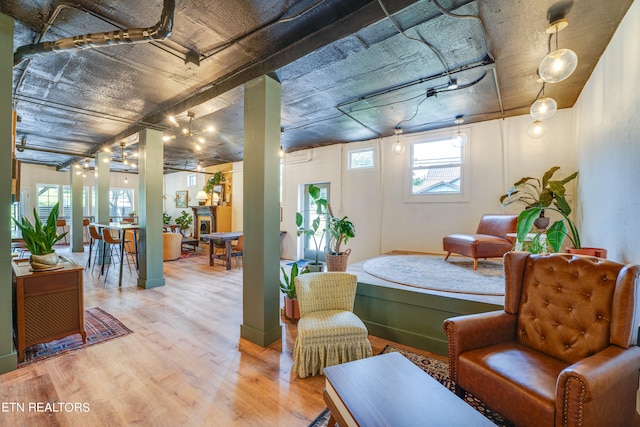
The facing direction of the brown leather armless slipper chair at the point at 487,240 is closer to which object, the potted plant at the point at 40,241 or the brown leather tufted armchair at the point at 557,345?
the potted plant

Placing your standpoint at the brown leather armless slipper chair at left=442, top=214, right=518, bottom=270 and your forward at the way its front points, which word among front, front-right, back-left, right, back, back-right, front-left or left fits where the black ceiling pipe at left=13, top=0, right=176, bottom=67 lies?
front

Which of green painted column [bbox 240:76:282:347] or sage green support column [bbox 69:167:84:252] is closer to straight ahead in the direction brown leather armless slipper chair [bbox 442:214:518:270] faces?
the green painted column

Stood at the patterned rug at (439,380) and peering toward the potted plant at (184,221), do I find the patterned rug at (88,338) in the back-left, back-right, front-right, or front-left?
front-left

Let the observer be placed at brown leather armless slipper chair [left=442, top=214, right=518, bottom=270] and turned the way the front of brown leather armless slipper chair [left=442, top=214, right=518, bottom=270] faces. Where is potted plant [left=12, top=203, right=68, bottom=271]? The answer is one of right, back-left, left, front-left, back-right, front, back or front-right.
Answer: front

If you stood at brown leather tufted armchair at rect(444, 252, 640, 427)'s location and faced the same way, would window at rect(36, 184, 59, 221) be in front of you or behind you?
in front

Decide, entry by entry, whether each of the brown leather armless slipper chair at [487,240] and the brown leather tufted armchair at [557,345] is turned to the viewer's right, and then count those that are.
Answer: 0

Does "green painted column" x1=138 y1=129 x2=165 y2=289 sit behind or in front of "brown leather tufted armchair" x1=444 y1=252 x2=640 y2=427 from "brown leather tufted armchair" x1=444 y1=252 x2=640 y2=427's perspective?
in front

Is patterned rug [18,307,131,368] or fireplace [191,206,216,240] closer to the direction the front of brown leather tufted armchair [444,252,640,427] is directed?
the patterned rug

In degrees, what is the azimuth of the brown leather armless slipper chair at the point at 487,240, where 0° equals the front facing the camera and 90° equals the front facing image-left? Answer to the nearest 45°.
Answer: approximately 45°

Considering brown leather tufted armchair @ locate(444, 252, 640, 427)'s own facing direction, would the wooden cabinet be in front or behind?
in front

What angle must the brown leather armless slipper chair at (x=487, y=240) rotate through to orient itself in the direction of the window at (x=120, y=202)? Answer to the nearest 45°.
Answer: approximately 45° to its right

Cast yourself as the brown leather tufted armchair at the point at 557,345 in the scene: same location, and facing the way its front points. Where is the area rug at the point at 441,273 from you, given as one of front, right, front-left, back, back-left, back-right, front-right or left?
right

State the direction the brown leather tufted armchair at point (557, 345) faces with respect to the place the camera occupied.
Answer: facing the viewer and to the left of the viewer

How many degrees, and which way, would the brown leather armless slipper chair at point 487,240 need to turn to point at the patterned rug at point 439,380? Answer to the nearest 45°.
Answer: approximately 45° to its left

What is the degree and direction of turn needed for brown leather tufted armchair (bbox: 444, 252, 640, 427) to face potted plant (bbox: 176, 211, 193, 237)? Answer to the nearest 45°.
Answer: approximately 45° to its right
